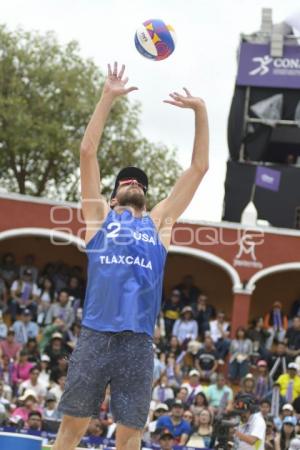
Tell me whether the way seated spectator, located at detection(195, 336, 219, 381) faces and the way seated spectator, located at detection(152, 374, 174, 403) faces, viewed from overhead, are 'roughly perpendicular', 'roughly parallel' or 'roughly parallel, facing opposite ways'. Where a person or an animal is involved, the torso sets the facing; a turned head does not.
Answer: roughly parallel

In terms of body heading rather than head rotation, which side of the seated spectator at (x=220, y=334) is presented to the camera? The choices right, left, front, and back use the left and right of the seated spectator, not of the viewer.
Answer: front

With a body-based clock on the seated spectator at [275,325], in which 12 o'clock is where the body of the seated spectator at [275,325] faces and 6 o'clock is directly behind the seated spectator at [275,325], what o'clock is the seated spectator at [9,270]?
the seated spectator at [9,270] is roughly at 3 o'clock from the seated spectator at [275,325].

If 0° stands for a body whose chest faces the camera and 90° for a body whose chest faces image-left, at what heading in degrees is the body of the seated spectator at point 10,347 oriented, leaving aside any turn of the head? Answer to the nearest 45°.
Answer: approximately 0°

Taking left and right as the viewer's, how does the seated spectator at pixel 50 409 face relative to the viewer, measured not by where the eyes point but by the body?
facing the viewer

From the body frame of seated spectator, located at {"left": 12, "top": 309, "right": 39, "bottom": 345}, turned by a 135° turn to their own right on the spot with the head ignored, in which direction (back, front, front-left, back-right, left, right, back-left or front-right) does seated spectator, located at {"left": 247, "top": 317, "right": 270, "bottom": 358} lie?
back-right

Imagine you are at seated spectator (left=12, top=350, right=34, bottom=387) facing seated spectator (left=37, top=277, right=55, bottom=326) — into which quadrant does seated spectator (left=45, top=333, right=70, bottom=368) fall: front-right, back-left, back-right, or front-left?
front-right

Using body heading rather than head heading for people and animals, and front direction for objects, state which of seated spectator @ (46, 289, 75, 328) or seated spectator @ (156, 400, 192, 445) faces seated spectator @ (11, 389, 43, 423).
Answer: seated spectator @ (46, 289, 75, 328)

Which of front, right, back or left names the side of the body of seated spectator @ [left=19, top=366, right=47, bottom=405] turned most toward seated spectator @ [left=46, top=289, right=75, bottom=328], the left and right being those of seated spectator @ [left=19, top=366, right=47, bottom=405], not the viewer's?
back

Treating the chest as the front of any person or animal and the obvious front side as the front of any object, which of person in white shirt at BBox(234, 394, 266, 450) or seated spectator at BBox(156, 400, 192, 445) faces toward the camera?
the seated spectator

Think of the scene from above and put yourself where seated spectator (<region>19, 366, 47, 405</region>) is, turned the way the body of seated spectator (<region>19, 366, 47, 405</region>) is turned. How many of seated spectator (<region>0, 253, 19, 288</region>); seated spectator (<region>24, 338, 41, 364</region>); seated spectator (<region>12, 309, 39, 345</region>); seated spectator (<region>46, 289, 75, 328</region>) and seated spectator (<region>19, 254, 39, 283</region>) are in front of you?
0

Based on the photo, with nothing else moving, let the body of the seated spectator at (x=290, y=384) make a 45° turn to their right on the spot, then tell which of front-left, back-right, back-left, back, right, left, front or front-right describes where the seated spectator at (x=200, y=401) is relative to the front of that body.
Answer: front

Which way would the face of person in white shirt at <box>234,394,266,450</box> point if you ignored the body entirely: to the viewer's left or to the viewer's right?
to the viewer's left

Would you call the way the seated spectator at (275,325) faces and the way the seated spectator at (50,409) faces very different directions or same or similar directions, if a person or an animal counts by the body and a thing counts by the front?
same or similar directions

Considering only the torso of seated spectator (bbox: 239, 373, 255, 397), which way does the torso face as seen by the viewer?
toward the camera

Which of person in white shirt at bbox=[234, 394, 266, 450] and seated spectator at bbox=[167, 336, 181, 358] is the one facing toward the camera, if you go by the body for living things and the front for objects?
the seated spectator

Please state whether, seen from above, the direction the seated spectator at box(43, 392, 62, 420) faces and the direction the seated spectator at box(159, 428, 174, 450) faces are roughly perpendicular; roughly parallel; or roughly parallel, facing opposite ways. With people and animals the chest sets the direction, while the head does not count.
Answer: roughly parallel
